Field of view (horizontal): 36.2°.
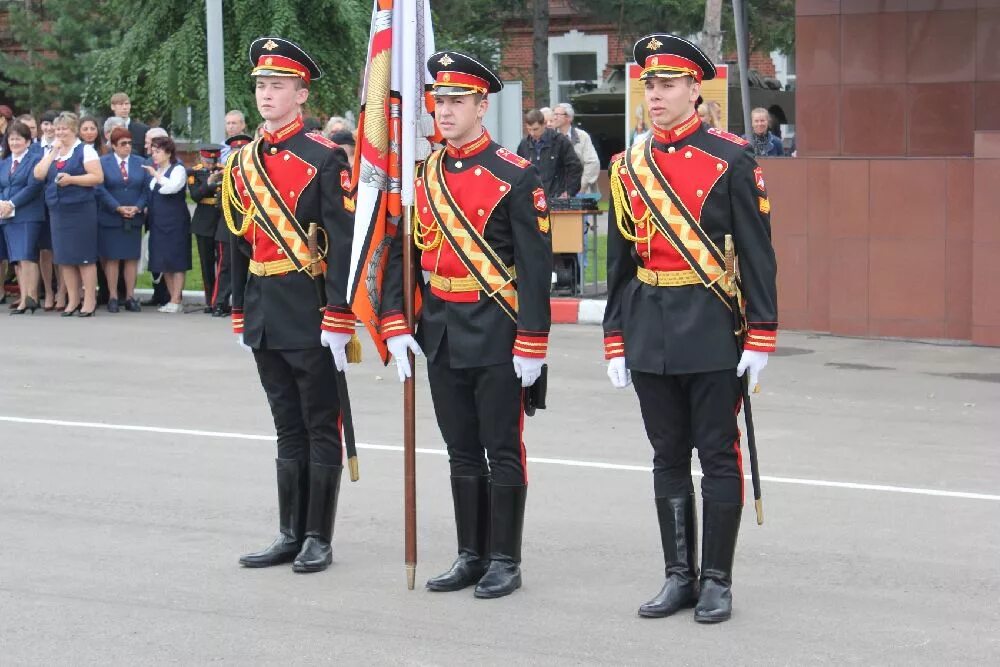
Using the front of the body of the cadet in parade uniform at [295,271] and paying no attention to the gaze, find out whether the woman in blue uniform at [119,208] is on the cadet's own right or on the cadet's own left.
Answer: on the cadet's own right

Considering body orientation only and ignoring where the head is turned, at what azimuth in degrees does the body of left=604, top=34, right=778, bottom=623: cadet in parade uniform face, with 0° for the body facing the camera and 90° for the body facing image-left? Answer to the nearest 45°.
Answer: approximately 45°

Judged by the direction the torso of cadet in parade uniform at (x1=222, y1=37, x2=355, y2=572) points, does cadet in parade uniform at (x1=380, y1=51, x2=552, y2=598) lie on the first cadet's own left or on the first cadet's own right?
on the first cadet's own left

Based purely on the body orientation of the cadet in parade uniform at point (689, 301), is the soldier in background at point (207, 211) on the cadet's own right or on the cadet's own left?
on the cadet's own right

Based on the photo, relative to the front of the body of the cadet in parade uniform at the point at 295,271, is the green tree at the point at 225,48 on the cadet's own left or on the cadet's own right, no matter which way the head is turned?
on the cadet's own right

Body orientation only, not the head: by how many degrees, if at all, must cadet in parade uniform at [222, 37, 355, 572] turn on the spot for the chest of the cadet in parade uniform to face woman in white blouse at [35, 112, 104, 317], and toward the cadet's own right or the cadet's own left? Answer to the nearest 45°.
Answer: approximately 135° to the cadet's own right

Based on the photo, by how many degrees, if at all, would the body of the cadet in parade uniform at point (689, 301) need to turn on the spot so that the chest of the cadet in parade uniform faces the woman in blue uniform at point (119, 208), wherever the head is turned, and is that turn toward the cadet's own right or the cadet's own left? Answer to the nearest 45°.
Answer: approximately 90° to the cadet's own right

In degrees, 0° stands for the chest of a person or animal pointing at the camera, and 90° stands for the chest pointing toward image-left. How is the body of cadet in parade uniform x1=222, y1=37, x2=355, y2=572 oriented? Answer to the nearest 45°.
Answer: approximately 45°

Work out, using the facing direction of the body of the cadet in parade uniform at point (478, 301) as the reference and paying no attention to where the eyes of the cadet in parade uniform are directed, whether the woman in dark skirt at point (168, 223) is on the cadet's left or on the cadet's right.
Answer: on the cadet's right

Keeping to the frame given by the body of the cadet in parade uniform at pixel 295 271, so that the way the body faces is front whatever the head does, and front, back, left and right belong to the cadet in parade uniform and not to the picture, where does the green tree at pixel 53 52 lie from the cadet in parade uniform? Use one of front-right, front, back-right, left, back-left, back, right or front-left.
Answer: back-right

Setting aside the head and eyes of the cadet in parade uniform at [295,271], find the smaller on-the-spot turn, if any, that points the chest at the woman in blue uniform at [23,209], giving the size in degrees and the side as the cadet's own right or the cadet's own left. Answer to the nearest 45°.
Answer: approximately 135° to the cadet's own right

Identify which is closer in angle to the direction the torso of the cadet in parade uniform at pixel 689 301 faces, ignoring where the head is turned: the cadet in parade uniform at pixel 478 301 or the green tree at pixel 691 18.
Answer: the cadet in parade uniform

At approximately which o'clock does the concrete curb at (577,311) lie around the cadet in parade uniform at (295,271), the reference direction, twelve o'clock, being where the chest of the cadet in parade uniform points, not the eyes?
The concrete curb is roughly at 5 o'clock from the cadet in parade uniform.

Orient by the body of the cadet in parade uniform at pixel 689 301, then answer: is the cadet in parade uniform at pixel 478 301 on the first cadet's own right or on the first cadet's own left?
on the first cadet's own right
